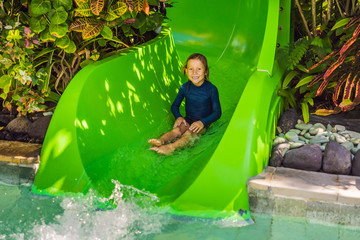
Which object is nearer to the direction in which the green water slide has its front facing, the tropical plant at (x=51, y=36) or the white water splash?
the white water splash

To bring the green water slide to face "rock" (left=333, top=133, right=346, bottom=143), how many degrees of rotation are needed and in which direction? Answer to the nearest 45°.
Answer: approximately 135° to its left

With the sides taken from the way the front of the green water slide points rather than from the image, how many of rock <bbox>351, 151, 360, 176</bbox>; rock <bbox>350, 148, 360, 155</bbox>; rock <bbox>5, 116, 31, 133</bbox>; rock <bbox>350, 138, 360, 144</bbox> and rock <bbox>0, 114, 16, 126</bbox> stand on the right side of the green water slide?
2

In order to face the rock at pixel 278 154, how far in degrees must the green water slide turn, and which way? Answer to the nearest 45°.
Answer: approximately 135° to its left

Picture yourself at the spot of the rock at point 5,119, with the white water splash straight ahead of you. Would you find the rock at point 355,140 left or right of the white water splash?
left

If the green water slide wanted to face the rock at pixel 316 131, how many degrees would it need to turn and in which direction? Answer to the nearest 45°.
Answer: approximately 135° to its left

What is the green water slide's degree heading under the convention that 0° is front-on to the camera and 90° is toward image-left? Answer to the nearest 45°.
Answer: approximately 45°

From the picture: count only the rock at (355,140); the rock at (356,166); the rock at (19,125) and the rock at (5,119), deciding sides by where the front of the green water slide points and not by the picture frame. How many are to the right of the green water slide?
2

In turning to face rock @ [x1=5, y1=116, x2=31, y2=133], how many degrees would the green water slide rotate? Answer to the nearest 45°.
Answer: approximately 90° to its right

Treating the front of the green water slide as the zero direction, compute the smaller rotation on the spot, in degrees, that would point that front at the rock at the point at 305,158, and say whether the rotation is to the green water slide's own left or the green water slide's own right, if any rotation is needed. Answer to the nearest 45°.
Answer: approximately 135° to the green water slide's own left

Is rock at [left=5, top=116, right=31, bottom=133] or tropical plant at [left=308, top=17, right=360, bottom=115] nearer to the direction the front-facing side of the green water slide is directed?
the rock

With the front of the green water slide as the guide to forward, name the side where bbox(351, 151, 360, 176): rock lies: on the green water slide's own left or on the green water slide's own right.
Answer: on the green water slide's own left

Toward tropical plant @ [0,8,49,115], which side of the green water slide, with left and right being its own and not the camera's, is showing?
right
